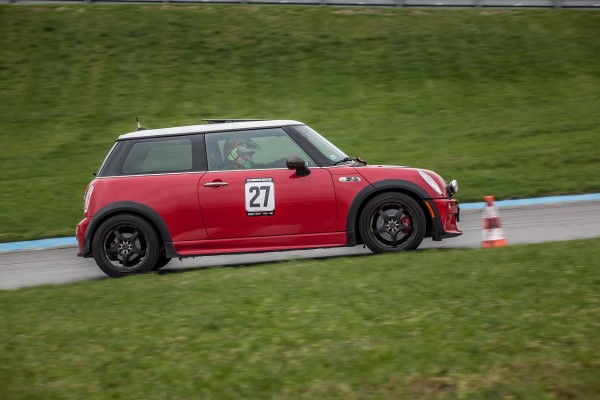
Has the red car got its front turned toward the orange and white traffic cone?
yes

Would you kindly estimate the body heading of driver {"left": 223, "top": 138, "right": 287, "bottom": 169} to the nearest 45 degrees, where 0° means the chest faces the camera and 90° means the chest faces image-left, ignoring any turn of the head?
approximately 270°

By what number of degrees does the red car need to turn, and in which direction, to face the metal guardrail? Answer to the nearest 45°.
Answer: approximately 90° to its left

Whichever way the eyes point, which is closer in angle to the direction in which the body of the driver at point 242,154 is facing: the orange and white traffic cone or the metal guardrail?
the orange and white traffic cone

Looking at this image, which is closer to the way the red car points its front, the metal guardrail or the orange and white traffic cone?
the orange and white traffic cone

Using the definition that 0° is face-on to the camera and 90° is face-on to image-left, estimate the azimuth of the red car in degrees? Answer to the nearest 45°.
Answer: approximately 270°

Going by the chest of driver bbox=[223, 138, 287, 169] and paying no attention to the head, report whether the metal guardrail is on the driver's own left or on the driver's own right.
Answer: on the driver's own left

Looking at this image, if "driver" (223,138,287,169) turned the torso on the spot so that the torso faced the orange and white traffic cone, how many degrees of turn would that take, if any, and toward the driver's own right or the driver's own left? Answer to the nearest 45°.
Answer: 0° — they already face it
